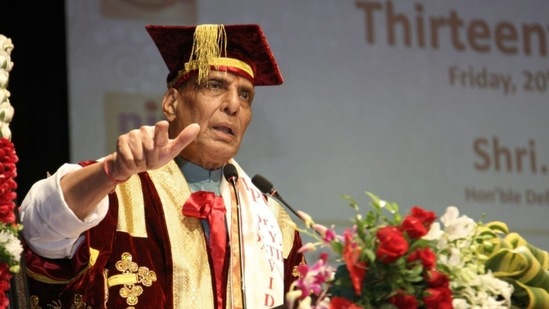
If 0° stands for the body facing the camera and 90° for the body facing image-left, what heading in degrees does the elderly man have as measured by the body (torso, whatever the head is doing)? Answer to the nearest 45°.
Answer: approximately 315°

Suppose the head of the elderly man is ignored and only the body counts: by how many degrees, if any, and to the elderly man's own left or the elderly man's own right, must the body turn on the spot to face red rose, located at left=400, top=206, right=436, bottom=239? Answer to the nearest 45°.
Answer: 0° — they already face it

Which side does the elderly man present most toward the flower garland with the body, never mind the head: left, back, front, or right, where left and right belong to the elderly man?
right

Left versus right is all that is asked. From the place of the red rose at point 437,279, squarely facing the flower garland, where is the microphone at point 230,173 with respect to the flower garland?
right
